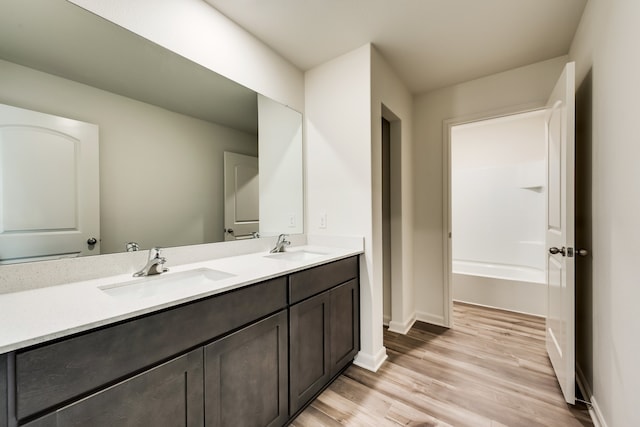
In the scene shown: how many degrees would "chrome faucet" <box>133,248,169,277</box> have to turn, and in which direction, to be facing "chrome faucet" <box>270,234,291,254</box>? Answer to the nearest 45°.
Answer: approximately 45° to its left

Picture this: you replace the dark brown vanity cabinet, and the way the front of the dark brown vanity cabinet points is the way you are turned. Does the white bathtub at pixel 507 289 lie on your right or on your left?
on your left

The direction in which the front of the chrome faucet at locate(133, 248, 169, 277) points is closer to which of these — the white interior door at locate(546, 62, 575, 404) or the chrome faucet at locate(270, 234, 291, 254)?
the white interior door

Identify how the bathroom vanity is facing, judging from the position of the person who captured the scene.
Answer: facing the viewer and to the right of the viewer

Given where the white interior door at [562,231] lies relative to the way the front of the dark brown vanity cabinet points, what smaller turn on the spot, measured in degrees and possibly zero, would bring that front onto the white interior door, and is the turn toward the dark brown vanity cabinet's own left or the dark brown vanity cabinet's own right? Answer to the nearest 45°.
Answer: approximately 45° to the dark brown vanity cabinet's own left

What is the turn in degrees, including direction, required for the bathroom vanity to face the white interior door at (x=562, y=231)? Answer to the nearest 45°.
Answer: approximately 45° to its left

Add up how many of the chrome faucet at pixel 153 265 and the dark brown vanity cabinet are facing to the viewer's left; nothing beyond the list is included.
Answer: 0

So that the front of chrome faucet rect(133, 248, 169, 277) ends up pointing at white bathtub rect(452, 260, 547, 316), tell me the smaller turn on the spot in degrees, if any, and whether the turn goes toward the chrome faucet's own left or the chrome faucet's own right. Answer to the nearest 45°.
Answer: approximately 45° to the chrome faucet's own left
